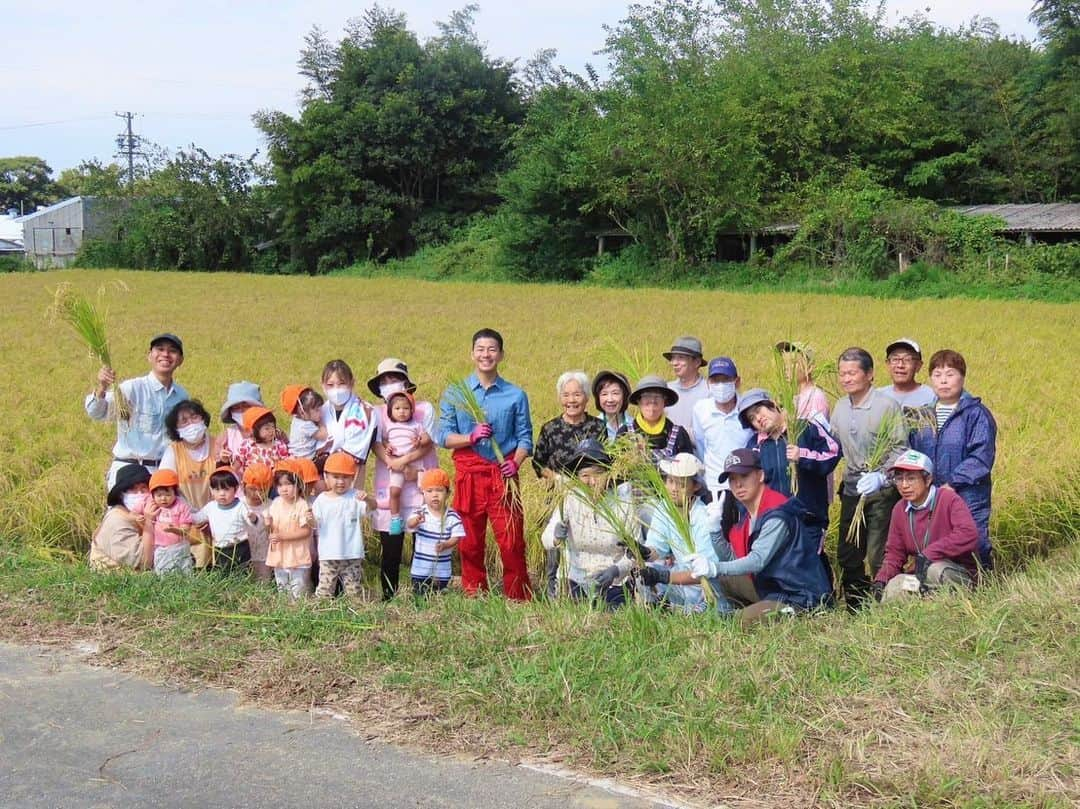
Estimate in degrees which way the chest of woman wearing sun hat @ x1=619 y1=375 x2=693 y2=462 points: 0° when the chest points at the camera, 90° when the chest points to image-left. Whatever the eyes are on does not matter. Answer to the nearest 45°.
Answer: approximately 0°

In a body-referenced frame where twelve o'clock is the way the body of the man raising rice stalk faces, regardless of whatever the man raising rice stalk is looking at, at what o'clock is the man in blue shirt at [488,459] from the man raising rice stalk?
The man in blue shirt is roughly at 10 o'clock from the man raising rice stalk.

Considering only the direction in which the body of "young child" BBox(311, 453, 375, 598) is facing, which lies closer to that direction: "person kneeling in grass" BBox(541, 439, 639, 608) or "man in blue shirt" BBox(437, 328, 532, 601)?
the person kneeling in grass

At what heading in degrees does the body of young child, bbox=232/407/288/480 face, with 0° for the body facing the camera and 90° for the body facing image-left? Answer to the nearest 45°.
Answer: approximately 315°

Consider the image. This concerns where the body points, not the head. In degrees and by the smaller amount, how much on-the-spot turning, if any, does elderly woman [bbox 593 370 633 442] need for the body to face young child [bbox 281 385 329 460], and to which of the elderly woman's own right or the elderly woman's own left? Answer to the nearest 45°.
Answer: approximately 90° to the elderly woman's own right
